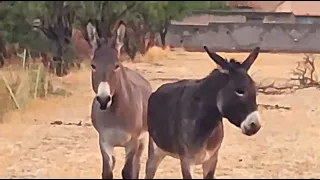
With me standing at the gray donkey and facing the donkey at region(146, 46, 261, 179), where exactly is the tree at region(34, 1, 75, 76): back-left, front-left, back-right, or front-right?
back-left

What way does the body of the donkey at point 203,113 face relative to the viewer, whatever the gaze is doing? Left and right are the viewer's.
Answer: facing the viewer and to the right of the viewer

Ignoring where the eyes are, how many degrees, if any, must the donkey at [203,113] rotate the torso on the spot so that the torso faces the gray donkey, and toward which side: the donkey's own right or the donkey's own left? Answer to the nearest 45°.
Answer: approximately 180°
